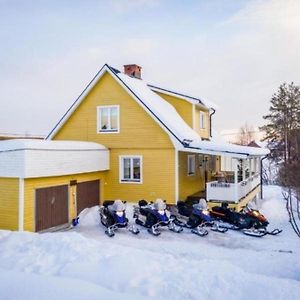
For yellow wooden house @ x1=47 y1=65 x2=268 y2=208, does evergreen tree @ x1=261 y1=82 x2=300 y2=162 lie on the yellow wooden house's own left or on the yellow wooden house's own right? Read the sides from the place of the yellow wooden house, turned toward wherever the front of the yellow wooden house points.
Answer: on the yellow wooden house's own left

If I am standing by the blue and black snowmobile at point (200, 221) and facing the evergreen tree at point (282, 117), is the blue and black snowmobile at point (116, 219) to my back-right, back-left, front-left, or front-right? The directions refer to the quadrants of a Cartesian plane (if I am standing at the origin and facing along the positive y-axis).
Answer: back-left

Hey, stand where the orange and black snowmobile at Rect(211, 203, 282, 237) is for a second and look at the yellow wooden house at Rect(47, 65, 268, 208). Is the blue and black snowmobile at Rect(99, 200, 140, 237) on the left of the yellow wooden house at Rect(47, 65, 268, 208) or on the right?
left
